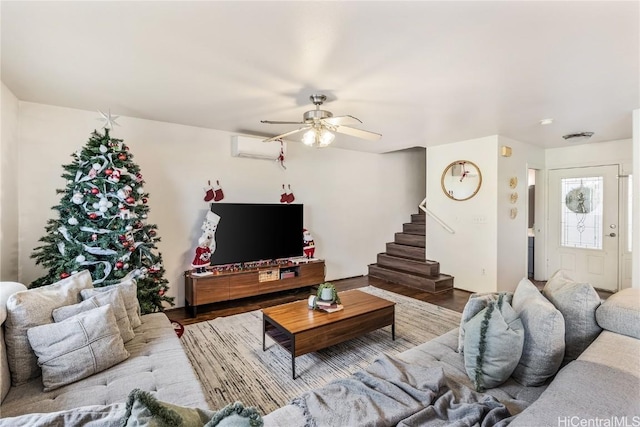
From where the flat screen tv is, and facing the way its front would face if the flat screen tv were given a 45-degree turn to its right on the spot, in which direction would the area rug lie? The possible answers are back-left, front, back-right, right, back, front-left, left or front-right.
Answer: front

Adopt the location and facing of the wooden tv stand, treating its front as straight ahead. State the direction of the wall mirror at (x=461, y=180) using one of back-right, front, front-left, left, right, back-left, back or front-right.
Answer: front-left

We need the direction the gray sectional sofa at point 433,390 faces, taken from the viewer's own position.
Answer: facing away from the viewer and to the left of the viewer

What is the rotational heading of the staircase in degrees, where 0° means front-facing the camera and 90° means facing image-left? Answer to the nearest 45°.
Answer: approximately 45°

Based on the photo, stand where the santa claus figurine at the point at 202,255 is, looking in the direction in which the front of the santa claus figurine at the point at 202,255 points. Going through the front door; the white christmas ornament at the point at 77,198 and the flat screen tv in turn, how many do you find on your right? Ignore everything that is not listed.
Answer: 1

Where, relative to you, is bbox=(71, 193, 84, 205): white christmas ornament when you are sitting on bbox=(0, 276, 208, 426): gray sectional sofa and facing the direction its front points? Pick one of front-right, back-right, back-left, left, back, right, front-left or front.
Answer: left

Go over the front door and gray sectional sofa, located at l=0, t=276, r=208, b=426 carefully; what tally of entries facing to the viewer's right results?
1

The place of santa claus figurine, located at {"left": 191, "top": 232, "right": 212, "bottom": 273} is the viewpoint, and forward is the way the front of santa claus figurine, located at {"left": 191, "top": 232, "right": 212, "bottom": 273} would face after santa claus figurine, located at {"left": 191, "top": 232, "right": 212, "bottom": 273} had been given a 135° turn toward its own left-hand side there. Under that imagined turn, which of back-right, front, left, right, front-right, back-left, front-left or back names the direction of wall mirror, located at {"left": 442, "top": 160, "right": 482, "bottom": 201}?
right

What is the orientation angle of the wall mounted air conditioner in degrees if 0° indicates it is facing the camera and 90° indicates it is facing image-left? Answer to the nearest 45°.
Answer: approximately 315°

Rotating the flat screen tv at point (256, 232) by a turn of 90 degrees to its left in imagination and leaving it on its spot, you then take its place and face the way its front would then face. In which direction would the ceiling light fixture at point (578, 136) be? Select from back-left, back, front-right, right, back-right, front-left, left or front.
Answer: front-right

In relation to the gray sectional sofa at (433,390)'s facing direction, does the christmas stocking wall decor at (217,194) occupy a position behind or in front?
in front

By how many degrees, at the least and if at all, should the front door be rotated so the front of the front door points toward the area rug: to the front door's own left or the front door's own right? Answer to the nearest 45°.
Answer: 0° — it already faces it

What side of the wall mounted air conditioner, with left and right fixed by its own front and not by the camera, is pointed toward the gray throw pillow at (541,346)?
front

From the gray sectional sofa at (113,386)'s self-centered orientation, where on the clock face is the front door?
The front door is roughly at 12 o'clock from the gray sectional sofa.

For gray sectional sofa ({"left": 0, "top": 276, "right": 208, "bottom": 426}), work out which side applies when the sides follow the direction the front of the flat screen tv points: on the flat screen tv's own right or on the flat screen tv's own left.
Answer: on the flat screen tv's own right

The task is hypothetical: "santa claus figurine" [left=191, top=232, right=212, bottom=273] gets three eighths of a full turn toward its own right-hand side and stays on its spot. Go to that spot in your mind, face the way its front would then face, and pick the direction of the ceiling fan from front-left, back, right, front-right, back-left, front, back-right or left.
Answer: back-left
